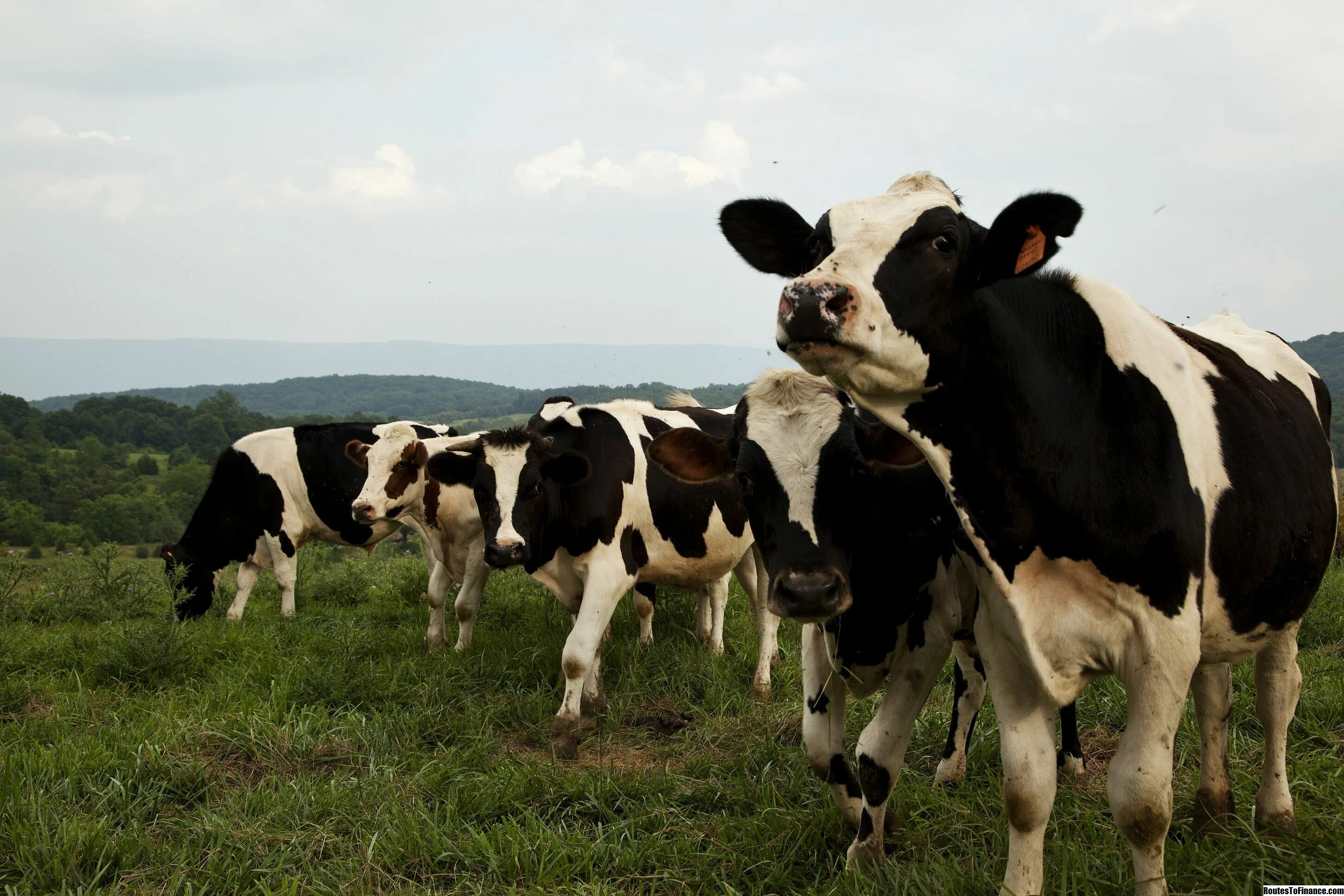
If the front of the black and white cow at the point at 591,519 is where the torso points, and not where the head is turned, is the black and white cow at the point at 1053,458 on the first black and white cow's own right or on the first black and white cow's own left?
on the first black and white cow's own left

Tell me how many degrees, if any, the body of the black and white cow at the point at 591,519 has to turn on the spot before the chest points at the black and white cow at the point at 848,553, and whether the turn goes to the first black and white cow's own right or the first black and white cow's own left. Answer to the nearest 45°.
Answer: approximately 45° to the first black and white cow's own left

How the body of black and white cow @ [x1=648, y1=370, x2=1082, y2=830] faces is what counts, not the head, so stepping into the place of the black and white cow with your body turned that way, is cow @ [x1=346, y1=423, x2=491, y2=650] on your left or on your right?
on your right

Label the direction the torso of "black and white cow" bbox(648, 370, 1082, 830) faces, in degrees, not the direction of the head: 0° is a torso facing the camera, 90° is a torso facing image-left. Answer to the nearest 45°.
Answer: approximately 45°

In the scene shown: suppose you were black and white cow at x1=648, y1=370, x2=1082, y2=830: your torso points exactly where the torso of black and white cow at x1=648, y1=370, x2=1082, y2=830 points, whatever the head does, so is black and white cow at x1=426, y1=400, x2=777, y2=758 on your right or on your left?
on your right

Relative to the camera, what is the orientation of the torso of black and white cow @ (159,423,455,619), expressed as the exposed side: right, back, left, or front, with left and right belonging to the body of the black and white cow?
left

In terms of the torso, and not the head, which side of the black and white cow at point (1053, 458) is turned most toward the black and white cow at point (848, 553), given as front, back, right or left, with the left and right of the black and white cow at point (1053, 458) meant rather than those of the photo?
right
